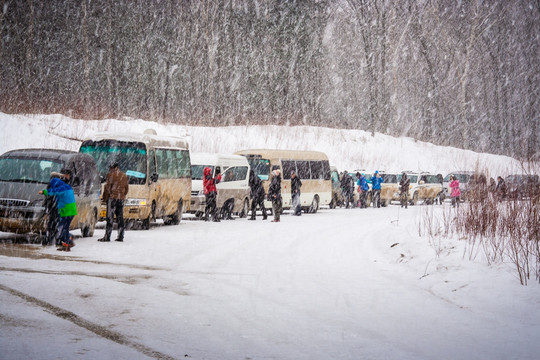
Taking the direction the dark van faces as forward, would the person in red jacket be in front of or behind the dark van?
behind

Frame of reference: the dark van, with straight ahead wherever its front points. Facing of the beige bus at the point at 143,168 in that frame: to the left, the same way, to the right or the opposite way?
the same way

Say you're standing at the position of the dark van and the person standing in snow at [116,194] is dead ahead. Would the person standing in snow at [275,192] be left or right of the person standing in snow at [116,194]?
left

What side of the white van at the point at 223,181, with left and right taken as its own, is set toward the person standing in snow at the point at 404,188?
back

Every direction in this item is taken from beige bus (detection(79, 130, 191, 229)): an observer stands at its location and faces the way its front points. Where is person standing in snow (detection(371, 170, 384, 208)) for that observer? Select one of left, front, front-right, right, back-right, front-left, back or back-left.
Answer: back

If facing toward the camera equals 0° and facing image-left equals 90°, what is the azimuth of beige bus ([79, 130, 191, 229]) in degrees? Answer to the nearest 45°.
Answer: approximately 45°

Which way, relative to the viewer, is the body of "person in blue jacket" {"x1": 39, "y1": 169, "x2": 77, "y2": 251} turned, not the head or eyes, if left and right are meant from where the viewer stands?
facing to the left of the viewer

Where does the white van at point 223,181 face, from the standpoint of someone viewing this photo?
facing the viewer and to the left of the viewer

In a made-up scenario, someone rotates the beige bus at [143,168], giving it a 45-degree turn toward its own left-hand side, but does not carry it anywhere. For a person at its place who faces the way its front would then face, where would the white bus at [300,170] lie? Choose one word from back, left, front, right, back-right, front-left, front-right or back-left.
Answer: back-left

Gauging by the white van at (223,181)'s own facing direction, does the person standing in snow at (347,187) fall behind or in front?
behind

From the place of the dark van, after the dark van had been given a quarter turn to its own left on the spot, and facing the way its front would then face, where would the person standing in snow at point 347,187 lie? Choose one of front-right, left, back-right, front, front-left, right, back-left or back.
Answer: left
